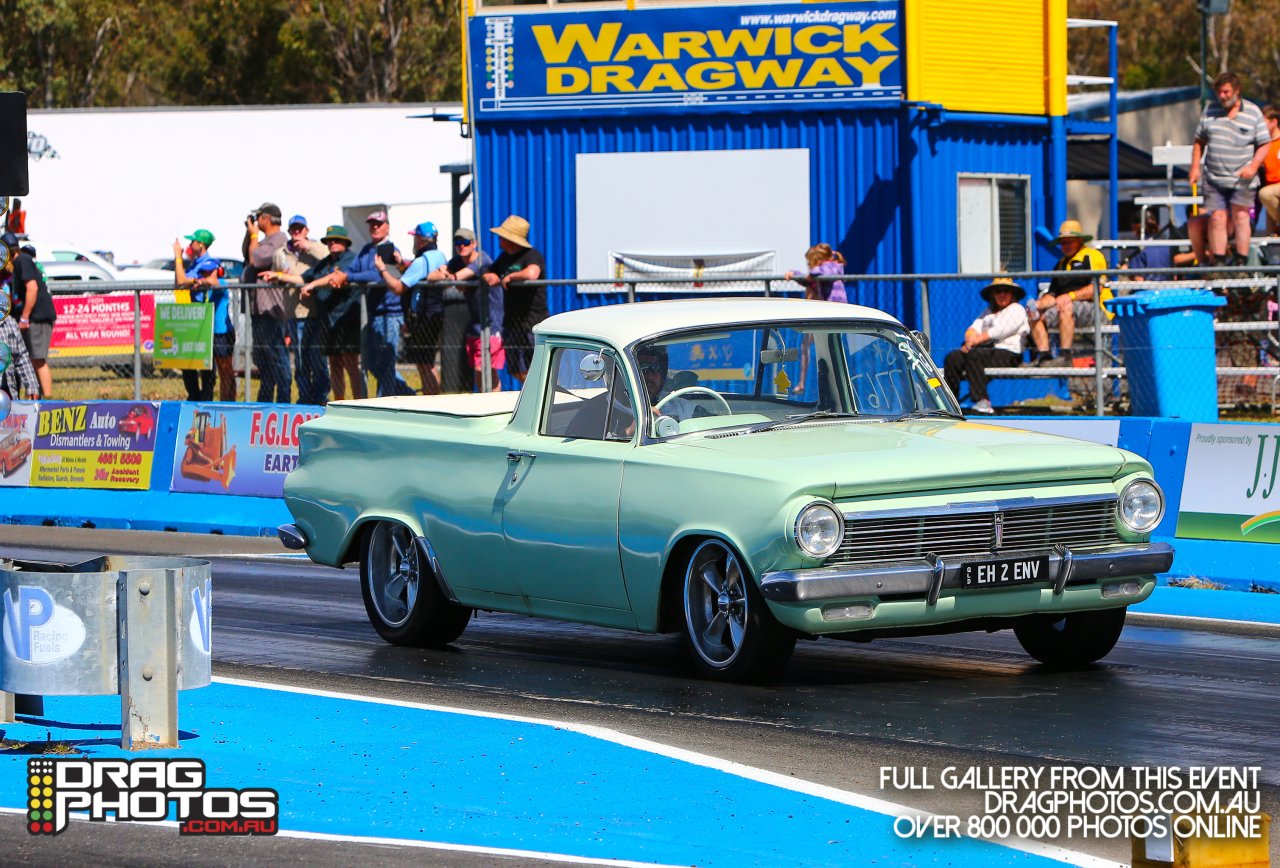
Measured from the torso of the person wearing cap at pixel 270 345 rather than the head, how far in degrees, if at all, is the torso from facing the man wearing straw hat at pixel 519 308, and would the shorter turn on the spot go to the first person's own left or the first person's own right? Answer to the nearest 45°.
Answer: approximately 135° to the first person's own left

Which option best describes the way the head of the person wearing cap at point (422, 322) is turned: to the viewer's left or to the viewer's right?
to the viewer's left

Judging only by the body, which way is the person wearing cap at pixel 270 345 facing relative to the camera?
to the viewer's left

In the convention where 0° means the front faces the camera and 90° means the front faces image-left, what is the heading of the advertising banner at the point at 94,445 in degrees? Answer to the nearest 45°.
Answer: approximately 0°

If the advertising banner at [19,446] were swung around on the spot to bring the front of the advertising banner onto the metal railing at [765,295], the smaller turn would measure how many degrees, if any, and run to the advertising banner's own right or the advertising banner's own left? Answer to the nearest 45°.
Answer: approximately 90° to the advertising banner's own left

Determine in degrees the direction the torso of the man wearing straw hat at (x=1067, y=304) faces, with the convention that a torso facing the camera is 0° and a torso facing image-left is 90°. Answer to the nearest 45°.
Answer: approximately 45°

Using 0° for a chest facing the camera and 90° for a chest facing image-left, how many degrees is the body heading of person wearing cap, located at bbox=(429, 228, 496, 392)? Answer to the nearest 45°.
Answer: approximately 45°
